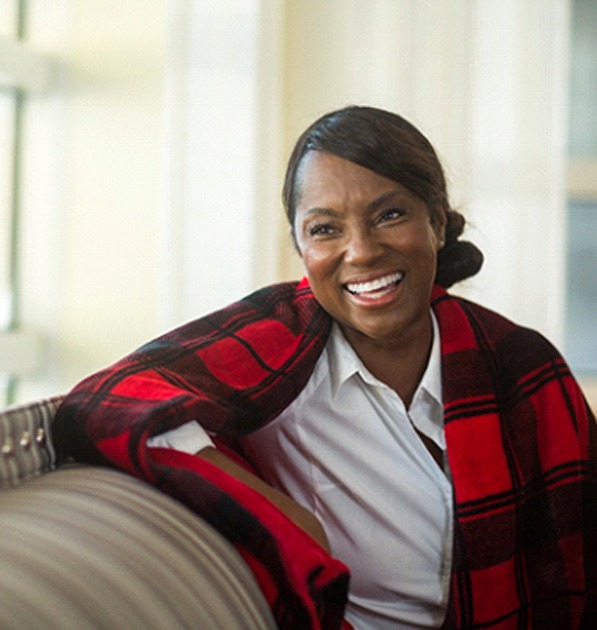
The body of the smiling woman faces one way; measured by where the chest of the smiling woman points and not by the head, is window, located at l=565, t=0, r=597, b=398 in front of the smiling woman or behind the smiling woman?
behind

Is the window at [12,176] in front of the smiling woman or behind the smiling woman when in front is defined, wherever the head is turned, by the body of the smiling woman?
behind

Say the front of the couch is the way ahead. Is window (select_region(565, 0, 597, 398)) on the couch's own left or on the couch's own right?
on the couch's own left

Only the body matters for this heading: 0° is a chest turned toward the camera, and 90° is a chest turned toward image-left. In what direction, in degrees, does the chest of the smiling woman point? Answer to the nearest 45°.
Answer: approximately 0°

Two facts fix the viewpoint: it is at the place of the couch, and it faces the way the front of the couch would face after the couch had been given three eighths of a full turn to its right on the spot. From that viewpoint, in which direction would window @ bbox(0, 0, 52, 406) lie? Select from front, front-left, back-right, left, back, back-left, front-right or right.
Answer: right

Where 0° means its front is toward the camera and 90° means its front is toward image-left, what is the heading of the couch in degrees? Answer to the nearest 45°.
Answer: approximately 315°
